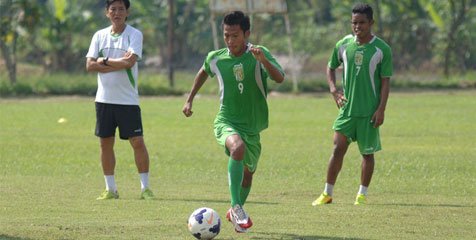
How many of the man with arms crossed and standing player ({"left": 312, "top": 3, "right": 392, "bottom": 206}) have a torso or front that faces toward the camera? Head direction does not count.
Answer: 2

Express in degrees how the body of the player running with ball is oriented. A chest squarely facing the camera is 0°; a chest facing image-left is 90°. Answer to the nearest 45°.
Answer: approximately 0°

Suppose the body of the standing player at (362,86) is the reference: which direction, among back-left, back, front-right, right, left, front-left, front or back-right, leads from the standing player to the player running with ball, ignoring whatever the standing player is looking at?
front-right

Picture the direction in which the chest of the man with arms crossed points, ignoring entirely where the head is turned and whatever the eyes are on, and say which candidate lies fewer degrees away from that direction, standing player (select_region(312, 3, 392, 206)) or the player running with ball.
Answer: the player running with ball

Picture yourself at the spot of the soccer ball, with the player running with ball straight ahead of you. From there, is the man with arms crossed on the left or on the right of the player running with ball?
left

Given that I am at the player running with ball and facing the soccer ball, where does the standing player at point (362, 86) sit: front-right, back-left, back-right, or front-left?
back-left

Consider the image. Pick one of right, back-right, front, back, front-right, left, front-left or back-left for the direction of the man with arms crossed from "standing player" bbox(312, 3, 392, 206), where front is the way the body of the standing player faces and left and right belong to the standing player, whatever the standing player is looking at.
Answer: right

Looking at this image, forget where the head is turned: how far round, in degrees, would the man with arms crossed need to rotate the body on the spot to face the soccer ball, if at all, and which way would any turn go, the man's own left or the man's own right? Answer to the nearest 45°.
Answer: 0° — they already face it

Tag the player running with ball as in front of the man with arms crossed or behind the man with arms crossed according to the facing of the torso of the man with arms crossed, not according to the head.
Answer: in front

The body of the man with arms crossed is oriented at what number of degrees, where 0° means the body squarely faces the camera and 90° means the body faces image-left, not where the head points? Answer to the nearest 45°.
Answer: approximately 0°

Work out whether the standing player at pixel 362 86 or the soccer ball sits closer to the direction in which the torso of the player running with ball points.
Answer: the soccer ball

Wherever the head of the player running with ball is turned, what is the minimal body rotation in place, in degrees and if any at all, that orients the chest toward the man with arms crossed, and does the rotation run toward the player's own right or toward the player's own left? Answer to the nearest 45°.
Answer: approximately 135° to the player's own right
